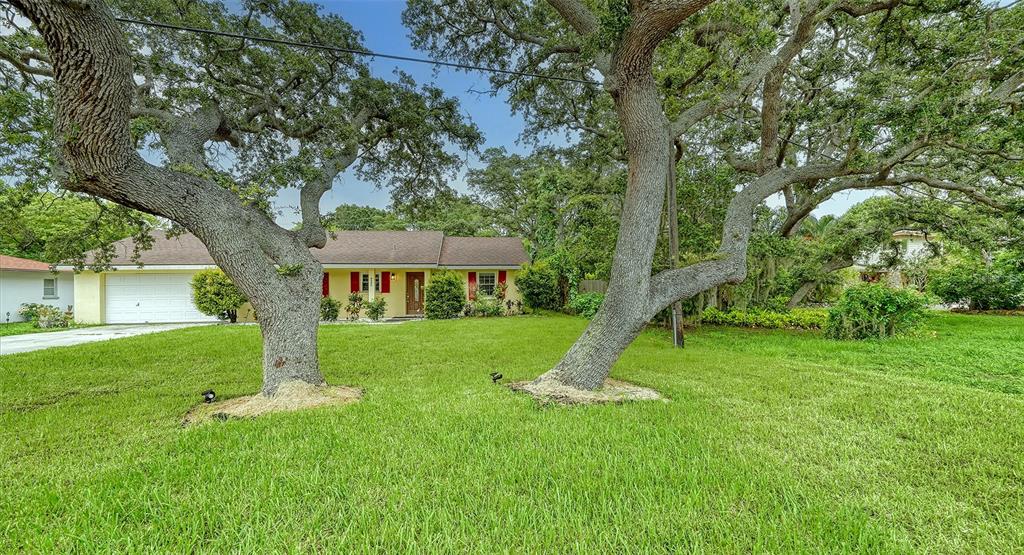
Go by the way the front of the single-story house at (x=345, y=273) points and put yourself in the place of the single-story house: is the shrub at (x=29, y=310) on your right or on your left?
on your right

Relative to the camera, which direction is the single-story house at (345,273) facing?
toward the camera

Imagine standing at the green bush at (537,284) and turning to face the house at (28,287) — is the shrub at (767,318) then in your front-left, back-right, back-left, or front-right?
back-left

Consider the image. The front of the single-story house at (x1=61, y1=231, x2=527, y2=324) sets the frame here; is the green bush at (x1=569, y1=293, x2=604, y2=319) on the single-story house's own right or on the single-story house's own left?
on the single-story house's own left

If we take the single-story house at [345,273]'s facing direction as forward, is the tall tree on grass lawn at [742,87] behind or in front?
in front

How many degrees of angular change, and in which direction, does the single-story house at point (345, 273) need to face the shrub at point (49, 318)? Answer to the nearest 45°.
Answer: approximately 90° to its right

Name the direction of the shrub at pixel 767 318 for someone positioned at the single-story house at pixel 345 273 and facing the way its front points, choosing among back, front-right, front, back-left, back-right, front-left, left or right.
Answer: front-left

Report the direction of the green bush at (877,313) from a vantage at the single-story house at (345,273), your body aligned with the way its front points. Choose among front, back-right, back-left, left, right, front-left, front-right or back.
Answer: front-left

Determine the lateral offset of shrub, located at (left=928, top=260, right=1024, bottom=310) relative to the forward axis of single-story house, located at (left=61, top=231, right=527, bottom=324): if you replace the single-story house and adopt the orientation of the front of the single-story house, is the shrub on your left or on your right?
on your left
